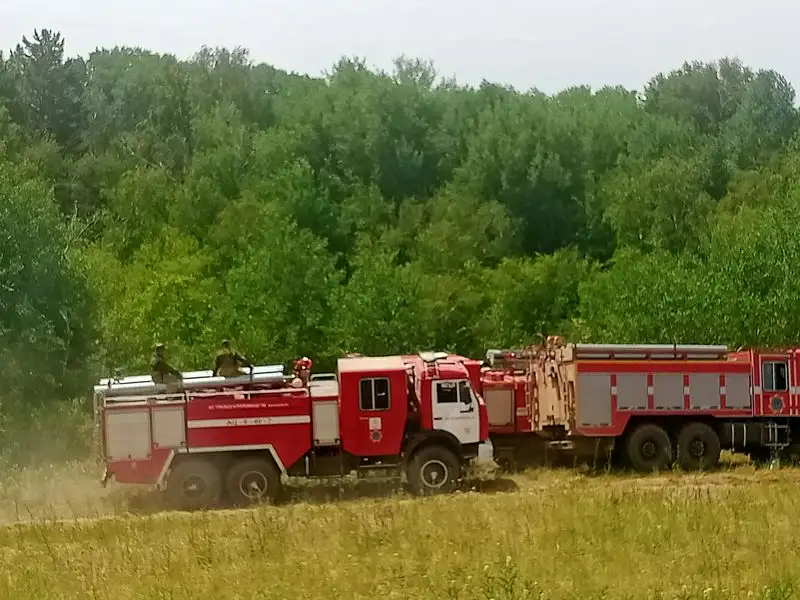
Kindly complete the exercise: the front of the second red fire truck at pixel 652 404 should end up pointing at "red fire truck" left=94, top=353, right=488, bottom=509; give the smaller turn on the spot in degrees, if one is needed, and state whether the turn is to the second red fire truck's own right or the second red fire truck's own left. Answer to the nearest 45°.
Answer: approximately 135° to the second red fire truck's own right

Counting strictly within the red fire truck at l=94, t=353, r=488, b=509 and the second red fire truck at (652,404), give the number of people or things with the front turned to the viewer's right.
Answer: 2

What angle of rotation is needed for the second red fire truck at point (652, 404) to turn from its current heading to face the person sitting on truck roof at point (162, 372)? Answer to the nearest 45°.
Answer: approximately 135° to its right

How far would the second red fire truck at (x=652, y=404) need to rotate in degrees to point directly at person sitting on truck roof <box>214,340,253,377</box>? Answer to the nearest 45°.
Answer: approximately 135° to its right

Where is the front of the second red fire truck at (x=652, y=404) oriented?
to the viewer's right

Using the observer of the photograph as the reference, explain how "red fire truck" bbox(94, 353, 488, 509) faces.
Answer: facing to the right of the viewer
